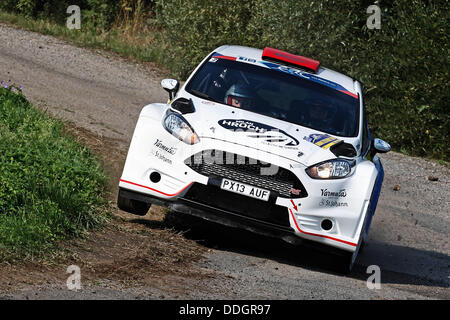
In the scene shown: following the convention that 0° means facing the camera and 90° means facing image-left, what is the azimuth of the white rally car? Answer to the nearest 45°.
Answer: approximately 0°
